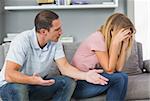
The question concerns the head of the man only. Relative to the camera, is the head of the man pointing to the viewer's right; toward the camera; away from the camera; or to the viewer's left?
to the viewer's right

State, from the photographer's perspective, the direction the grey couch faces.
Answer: facing the viewer

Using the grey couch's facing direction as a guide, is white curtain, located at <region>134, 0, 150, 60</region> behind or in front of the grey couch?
behind

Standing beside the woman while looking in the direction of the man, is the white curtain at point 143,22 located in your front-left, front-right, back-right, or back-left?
back-right

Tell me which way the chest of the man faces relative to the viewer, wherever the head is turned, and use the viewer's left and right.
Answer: facing the viewer and to the right of the viewer

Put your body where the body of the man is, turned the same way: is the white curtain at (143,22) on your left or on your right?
on your left
